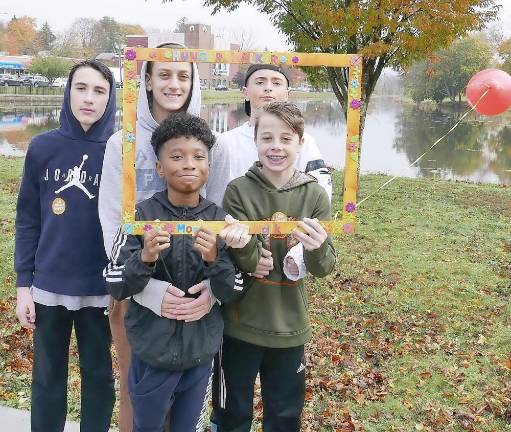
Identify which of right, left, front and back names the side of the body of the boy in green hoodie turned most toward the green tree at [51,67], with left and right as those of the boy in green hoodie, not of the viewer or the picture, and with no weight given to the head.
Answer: back

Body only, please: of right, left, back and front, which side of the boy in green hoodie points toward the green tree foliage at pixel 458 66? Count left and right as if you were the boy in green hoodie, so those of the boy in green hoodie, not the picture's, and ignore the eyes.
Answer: back

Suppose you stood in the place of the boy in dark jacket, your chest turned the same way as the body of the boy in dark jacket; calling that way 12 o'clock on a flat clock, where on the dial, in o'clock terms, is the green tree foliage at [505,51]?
The green tree foliage is roughly at 7 o'clock from the boy in dark jacket.

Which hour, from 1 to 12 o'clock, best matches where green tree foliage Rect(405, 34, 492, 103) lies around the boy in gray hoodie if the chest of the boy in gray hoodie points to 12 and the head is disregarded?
The green tree foliage is roughly at 7 o'clock from the boy in gray hoodie.

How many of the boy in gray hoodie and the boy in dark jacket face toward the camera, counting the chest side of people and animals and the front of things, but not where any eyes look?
2

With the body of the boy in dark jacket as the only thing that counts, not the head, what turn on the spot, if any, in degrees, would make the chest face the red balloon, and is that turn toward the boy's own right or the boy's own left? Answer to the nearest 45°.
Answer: approximately 135° to the boy's own left
